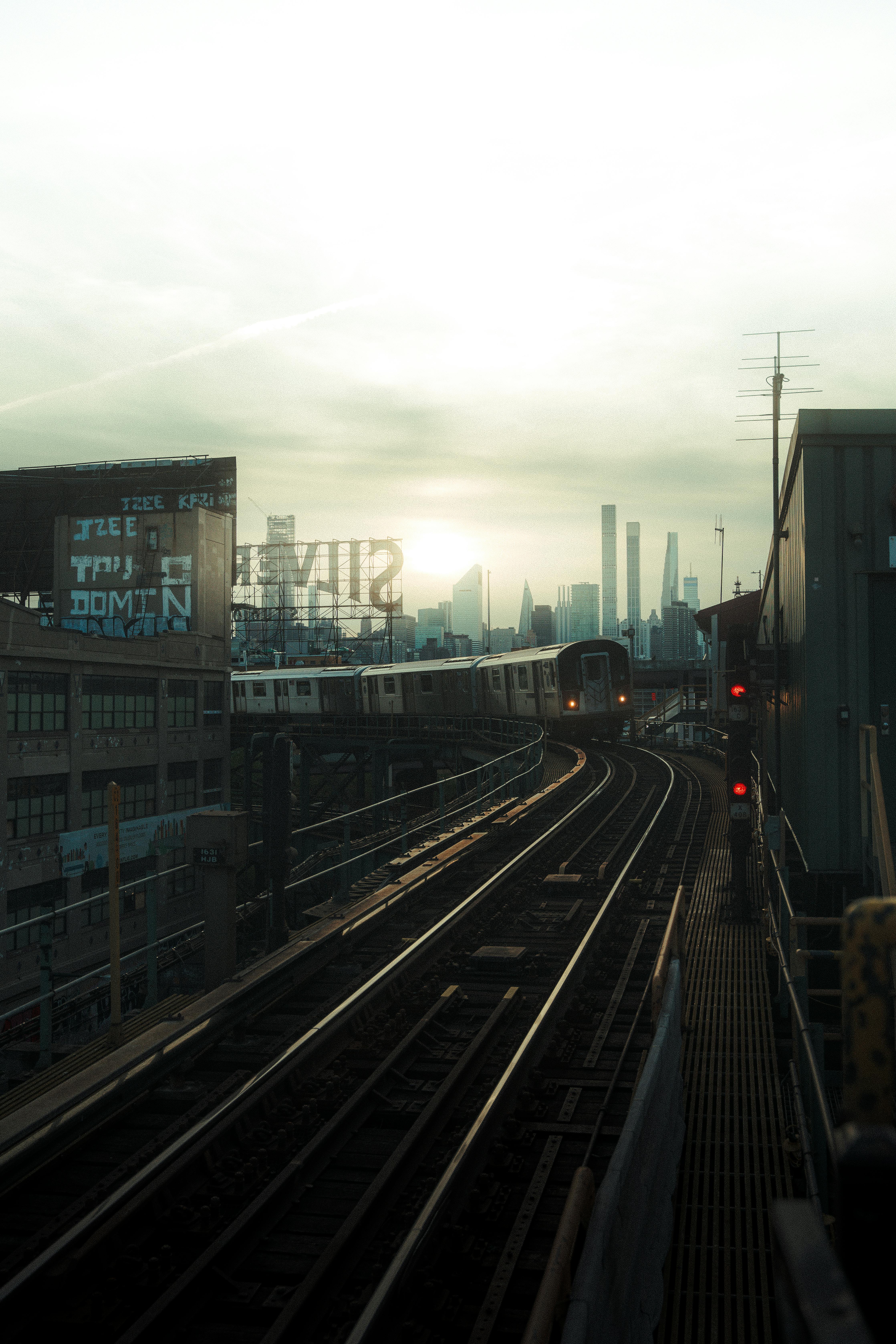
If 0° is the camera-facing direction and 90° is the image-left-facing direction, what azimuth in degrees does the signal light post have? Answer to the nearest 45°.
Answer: approximately 0°

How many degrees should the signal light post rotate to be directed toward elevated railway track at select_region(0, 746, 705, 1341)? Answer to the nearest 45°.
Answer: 0° — it already faces it

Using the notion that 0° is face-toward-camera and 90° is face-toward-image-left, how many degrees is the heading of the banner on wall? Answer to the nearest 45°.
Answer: approximately 315°

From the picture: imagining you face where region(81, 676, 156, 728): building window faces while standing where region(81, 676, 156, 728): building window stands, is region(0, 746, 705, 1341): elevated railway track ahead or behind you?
ahead

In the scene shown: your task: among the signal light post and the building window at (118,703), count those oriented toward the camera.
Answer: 2

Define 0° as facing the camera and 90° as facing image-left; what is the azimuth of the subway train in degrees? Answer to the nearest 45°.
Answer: approximately 315°

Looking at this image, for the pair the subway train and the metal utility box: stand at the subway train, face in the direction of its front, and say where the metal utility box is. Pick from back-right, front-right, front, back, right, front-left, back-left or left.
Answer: front-right

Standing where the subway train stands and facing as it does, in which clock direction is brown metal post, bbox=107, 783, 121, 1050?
The brown metal post is roughly at 2 o'clock from the subway train.

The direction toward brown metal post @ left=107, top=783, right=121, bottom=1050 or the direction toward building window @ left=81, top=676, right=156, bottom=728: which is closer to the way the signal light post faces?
the brown metal post

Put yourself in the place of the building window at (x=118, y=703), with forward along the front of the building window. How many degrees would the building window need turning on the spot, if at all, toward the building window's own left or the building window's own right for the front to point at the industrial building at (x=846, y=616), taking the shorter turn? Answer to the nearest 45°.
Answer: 0° — it already faces it
